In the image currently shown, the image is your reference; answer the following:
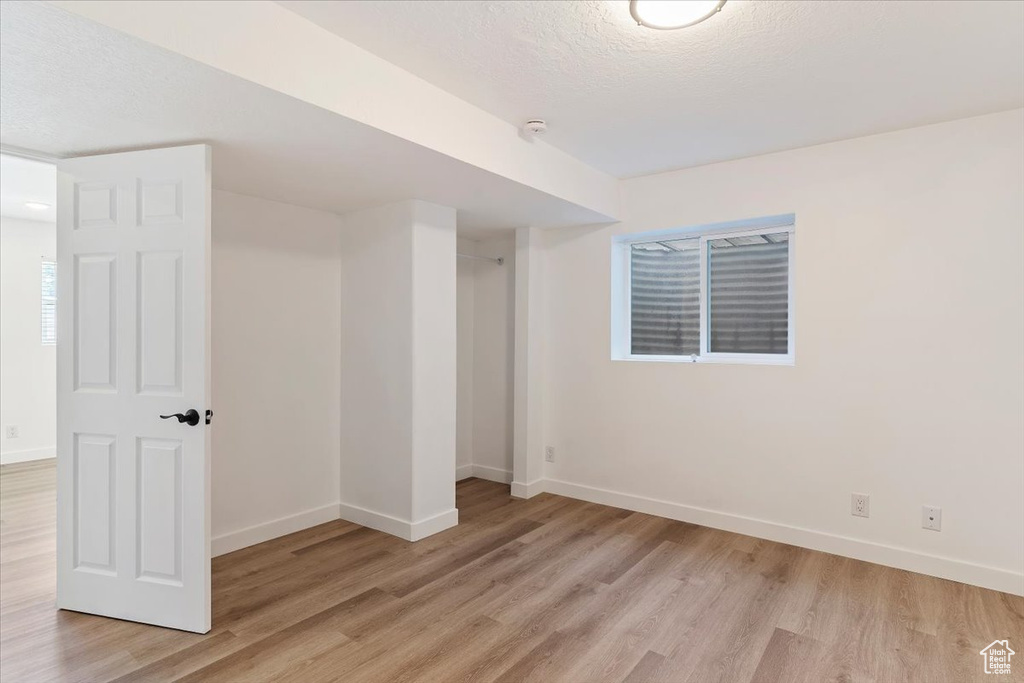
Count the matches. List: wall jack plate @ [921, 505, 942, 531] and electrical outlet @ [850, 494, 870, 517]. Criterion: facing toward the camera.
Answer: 2

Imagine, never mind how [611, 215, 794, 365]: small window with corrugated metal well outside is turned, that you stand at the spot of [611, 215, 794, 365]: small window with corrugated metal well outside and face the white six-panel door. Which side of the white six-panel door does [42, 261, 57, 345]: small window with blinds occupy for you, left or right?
right

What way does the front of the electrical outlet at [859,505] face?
toward the camera

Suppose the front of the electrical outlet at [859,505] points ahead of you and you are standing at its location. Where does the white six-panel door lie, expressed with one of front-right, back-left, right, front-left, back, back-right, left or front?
front-right

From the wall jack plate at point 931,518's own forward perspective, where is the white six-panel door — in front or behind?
in front

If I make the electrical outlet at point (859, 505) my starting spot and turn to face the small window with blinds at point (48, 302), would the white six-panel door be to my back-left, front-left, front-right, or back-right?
front-left

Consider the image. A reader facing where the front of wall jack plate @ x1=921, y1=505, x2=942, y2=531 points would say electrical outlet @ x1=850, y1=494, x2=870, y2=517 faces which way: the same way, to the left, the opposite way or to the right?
the same way

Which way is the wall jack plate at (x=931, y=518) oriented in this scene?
toward the camera

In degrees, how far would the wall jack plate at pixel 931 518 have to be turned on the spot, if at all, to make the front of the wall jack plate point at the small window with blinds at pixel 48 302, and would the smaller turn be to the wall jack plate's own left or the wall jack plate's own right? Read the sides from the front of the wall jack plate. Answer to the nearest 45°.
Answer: approximately 90° to the wall jack plate's own right
